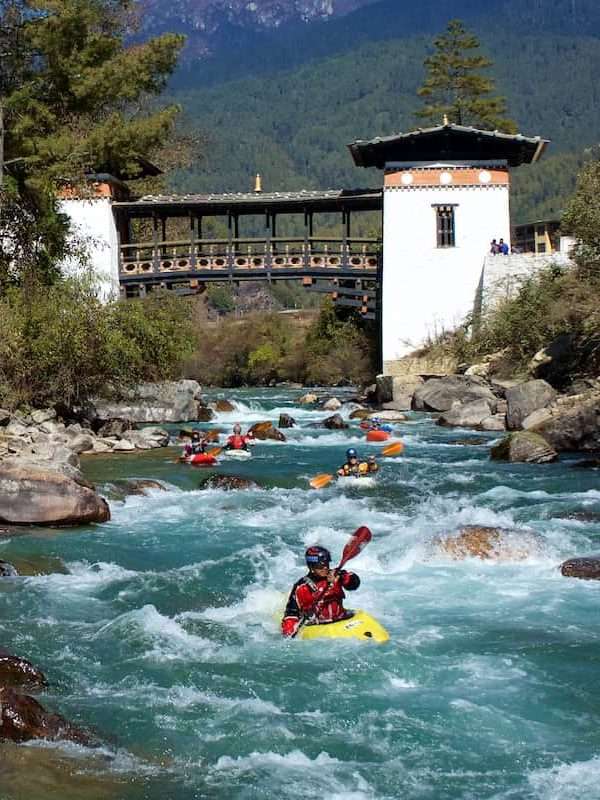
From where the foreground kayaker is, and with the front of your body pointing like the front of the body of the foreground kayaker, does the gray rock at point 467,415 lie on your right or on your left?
on your left

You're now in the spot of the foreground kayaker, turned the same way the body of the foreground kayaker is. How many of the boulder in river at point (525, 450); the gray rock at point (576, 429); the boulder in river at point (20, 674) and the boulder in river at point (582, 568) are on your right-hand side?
1

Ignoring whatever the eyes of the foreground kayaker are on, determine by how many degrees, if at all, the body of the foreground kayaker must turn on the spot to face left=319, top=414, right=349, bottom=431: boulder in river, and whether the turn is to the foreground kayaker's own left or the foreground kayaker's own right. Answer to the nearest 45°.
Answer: approximately 135° to the foreground kayaker's own left

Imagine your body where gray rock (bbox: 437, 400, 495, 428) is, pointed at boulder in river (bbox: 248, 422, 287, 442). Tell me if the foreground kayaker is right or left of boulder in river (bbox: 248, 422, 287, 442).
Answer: left

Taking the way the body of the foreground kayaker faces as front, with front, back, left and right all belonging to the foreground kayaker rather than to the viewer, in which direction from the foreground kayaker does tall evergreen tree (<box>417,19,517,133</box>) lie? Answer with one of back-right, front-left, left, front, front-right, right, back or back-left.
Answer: back-left

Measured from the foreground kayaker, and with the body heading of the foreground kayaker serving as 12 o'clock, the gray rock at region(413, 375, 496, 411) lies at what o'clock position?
The gray rock is roughly at 8 o'clock from the foreground kayaker.

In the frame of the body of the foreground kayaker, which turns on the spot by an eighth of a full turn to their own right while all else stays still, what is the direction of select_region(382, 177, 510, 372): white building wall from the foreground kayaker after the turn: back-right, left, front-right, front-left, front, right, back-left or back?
back

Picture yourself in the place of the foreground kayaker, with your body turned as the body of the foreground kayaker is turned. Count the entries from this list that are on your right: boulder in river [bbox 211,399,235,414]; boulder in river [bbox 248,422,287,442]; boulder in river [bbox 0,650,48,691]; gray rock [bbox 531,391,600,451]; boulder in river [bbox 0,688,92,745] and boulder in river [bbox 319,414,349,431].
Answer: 2

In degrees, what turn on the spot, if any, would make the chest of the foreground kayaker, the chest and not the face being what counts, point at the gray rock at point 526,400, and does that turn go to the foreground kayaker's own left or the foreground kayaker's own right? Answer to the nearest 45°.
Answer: approximately 135° to the foreground kayaker's own left

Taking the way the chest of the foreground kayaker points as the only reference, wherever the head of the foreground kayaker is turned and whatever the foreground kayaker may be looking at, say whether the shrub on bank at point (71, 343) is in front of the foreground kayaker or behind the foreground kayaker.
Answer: behind

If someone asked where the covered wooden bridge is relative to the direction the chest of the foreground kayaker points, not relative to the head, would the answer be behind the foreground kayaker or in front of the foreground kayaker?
behind

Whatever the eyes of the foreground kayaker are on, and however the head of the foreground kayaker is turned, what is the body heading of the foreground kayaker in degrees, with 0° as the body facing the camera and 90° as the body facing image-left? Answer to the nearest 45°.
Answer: approximately 315°

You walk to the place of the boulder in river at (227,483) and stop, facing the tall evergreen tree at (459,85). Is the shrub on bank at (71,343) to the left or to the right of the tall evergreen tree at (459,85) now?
left
